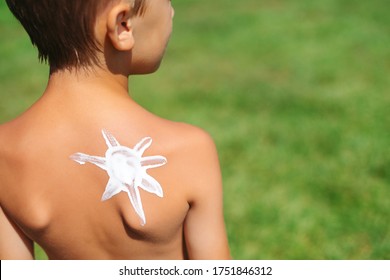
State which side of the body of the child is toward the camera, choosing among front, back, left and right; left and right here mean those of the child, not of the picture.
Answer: back

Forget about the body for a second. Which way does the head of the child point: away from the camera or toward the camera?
away from the camera
